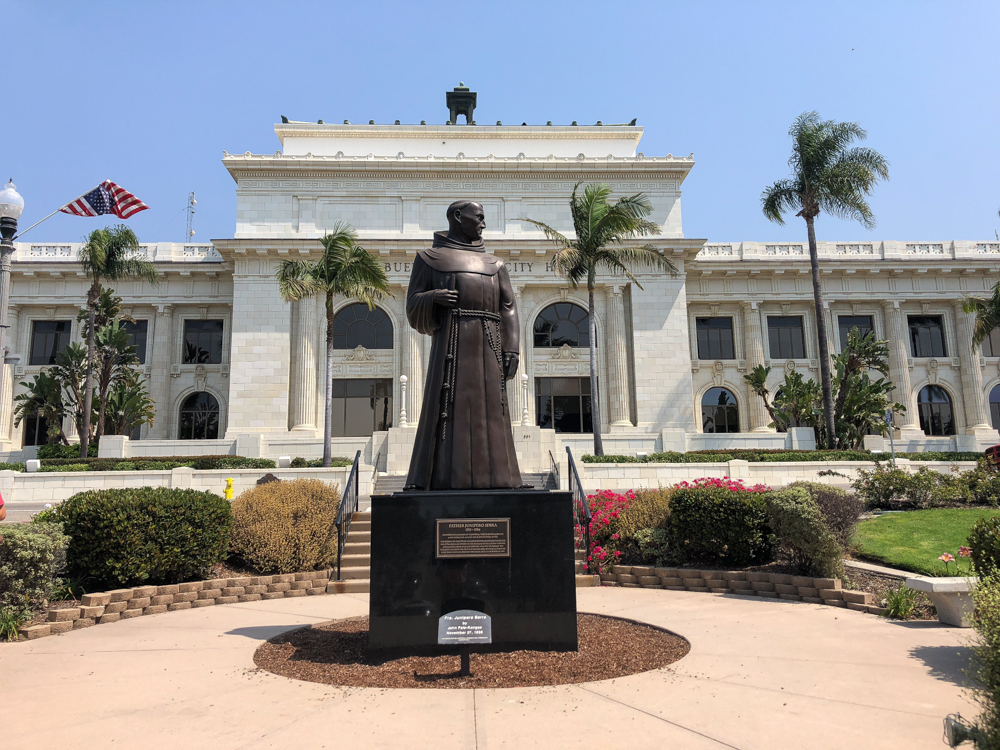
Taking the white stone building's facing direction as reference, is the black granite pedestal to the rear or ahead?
ahead

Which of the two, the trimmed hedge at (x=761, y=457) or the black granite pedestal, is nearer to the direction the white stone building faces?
the black granite pedestal

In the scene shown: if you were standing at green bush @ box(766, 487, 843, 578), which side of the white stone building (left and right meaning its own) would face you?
front

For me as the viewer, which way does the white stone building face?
facing the viewer

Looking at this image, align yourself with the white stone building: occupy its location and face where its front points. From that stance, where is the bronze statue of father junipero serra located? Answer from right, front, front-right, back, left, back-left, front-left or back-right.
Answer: front

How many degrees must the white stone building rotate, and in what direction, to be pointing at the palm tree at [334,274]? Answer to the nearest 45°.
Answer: approximately 45° to its right

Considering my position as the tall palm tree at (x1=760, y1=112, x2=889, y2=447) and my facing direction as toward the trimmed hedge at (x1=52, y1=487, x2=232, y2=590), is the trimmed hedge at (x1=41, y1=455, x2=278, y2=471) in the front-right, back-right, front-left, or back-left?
front-right

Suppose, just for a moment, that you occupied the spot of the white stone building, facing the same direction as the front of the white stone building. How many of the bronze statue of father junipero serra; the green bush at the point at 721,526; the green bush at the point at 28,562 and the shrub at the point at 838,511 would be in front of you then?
4

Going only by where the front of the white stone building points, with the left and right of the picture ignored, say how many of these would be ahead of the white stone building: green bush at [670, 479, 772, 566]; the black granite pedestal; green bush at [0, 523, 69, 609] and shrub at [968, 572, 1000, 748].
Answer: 4

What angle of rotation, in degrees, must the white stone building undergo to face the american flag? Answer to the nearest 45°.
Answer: approximately 45° to its right

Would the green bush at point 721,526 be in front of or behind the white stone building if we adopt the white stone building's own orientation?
in front

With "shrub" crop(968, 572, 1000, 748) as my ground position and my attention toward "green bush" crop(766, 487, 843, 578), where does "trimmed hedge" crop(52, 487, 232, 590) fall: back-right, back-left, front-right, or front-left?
front-left

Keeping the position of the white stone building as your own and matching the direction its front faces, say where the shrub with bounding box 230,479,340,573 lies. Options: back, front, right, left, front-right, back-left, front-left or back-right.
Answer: front

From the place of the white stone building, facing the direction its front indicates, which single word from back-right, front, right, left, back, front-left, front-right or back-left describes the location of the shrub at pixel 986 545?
front

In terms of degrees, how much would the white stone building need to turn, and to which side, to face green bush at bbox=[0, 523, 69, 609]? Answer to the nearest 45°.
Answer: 0° — it already faces it

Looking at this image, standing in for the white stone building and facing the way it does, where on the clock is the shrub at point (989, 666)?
The shrub is roughly at 12 o'clock from the white stone building.

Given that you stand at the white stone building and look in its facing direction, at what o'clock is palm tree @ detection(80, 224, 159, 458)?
The palm tree is roughly at 2 o'clock from the white stone building.

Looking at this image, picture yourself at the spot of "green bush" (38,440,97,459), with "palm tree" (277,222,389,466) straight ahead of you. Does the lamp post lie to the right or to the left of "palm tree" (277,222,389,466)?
right
